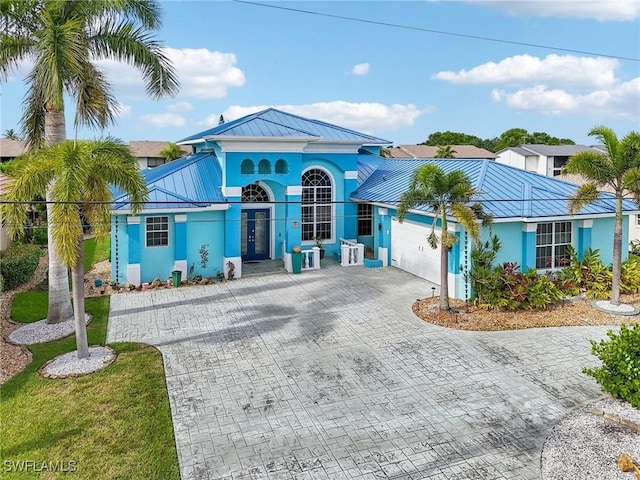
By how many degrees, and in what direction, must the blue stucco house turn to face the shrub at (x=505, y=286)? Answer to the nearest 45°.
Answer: approximately 45° to its left

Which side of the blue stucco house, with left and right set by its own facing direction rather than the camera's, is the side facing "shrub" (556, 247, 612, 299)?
left

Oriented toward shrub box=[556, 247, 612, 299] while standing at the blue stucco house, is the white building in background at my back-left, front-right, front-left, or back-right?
front-left

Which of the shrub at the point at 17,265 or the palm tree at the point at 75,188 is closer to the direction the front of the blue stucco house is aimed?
the palm tree

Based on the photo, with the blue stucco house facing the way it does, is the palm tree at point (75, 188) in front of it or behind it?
in front

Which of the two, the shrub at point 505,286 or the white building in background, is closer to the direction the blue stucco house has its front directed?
the shrub

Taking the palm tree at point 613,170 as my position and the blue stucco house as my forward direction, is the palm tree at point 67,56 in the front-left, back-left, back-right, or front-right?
front-left

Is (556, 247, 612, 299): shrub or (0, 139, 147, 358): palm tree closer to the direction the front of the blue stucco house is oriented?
the palm tree

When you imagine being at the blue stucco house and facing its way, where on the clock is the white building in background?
The white building in background is roughly at 7 o'clock from the blue stucco house.

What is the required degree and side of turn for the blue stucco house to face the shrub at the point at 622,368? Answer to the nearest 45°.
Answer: approximately 45° to its left

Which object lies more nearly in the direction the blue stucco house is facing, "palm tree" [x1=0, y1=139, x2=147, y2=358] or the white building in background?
the palm tree

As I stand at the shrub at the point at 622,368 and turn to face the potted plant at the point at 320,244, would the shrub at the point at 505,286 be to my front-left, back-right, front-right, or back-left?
front-right

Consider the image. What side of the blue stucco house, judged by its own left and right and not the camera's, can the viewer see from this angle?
front

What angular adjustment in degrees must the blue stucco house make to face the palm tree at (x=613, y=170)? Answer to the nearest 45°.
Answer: approximately 90° to its left
